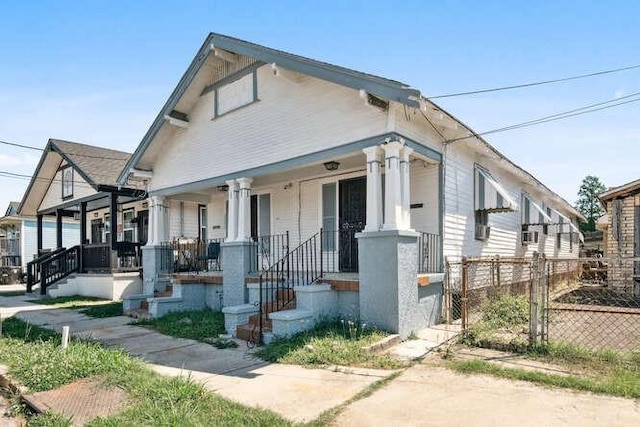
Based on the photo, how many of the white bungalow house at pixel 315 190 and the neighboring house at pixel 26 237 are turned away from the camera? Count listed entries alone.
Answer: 0

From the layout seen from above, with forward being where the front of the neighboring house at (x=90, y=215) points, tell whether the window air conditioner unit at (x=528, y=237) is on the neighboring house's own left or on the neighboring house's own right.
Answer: on the neighboring house's own left

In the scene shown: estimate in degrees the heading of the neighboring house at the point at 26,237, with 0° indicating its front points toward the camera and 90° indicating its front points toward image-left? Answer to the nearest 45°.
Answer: approximately 45°

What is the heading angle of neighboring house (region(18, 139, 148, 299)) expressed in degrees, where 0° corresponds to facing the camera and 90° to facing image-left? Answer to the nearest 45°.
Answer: approximately 45°

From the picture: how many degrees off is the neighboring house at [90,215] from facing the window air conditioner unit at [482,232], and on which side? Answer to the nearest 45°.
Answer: approximately 90° to its left

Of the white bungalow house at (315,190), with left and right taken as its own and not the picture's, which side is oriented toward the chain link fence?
left

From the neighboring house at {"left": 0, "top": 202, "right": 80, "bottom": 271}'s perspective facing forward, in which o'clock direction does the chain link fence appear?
The chain link fence is roughly at 10 o'clock from the neighboring house.

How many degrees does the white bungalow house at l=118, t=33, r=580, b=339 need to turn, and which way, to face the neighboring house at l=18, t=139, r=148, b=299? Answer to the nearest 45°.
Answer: approximately 90° to its right

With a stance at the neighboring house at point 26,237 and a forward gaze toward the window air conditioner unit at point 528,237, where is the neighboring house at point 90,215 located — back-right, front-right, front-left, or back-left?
front-right
